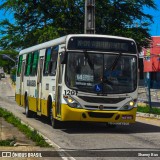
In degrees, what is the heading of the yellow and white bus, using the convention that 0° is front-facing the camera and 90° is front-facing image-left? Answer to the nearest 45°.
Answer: approximately 315°

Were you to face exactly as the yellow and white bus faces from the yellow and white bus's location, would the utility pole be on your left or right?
on your left

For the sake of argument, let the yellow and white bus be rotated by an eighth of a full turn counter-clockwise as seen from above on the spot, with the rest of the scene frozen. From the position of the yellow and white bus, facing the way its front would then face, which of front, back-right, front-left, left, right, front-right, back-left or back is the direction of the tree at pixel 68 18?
left
